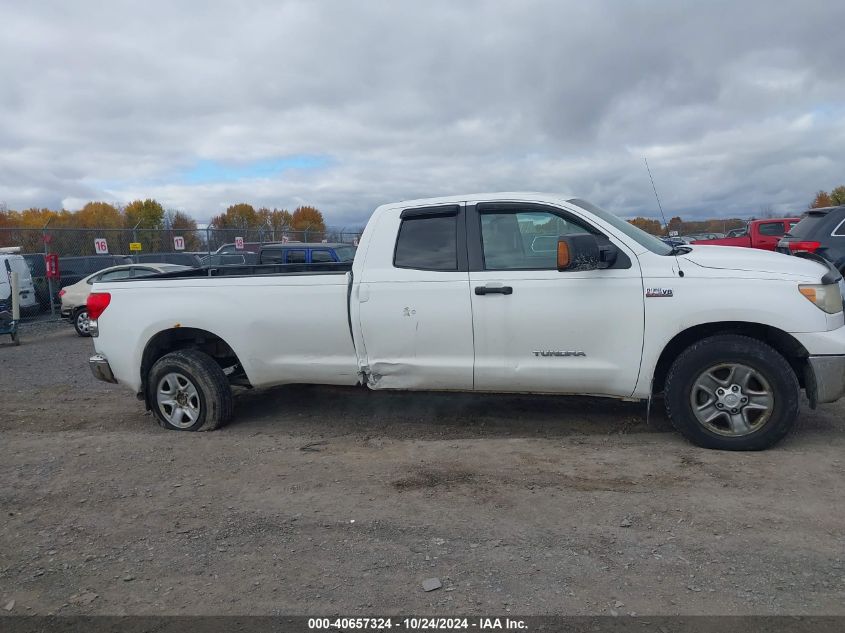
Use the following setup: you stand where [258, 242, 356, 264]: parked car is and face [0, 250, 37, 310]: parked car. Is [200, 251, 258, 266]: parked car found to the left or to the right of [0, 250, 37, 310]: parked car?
right

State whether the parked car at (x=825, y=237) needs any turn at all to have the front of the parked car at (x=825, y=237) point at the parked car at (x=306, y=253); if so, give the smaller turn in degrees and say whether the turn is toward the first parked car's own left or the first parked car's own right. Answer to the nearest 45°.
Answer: approximately 135° to the first parked car's own left

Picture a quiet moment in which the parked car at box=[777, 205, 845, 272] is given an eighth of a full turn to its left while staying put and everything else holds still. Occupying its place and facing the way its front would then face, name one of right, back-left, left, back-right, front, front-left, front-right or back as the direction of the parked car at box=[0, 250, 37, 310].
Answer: left

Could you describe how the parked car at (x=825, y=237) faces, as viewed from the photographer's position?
facing away from the viewer and to the right of the viewer

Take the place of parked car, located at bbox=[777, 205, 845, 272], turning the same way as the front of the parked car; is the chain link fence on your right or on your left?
on your left

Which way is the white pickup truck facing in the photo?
to the viewer's right

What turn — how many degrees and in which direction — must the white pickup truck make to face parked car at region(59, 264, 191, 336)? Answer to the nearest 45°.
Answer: approximately 135° to its left
